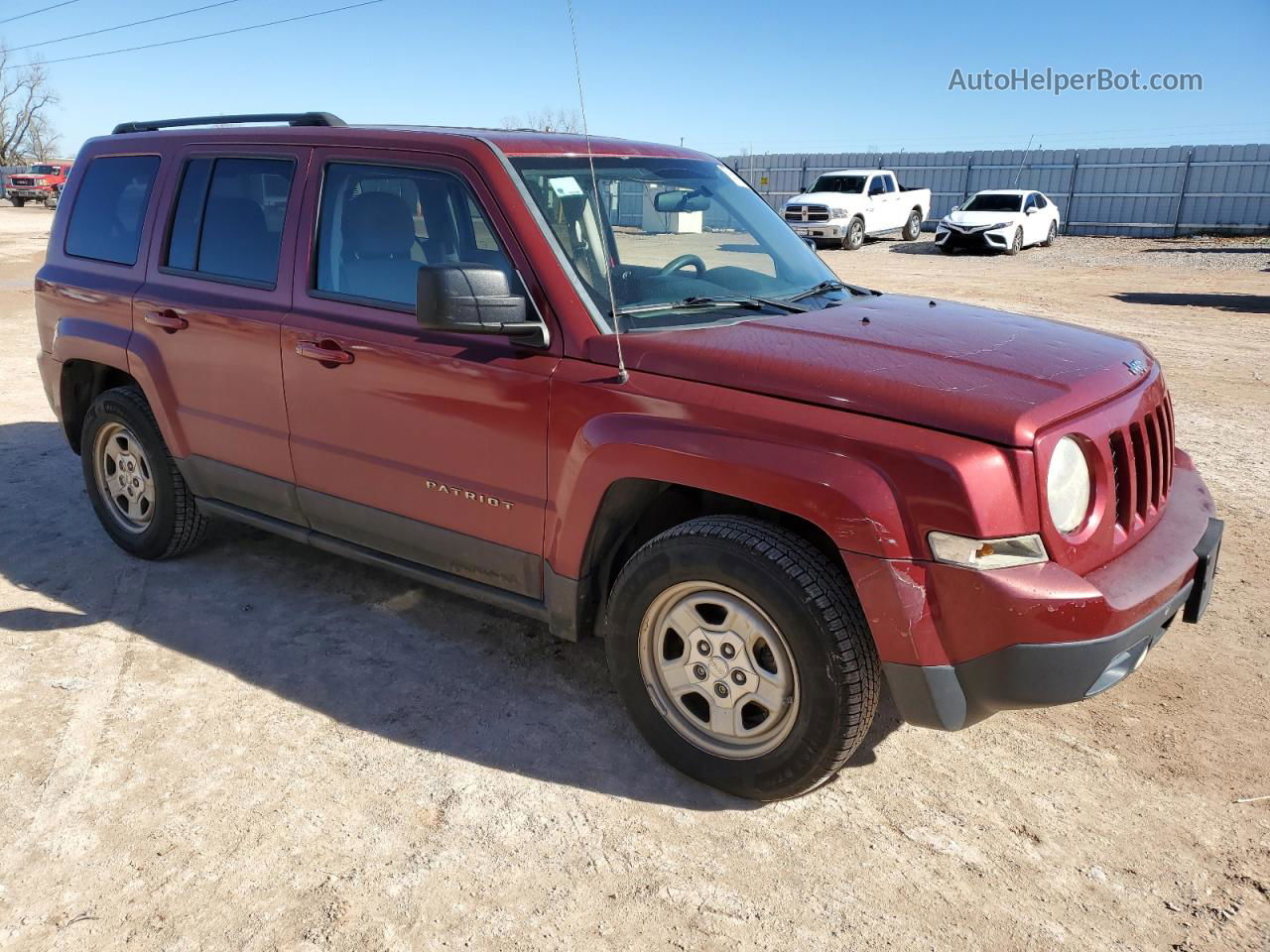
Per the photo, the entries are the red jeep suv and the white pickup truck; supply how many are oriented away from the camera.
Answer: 0

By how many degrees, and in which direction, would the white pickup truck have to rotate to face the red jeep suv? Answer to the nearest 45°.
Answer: approximately 45° to its left

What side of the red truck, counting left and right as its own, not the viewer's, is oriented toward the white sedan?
left

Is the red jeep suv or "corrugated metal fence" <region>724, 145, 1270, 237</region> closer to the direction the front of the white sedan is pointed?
the red jeep suv

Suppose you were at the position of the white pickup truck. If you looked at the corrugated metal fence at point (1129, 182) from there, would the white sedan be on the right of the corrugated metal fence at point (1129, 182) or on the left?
right

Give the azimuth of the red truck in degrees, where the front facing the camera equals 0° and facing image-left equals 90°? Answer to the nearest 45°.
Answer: approximately 45°

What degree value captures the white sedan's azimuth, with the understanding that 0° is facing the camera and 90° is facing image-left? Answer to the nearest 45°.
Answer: approximately 45°

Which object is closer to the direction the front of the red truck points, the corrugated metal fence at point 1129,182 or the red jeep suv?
the red jeep suv

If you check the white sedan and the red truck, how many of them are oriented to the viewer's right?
0

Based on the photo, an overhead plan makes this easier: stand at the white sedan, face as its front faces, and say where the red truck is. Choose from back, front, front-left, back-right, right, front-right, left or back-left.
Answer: front-right

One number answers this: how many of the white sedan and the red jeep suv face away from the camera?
0
